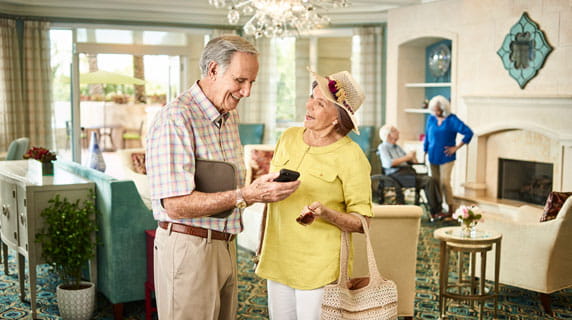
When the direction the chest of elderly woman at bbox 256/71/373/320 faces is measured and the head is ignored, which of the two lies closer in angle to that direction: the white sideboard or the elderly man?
the elderly man

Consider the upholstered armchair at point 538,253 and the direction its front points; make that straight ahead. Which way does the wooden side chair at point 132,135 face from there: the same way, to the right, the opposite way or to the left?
to the left

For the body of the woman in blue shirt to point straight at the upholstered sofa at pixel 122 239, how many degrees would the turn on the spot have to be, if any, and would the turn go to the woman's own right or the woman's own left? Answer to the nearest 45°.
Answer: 0° — they already face it

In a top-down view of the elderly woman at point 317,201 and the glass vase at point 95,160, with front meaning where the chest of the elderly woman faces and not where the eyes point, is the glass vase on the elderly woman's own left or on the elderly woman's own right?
on the elderly woman's own right

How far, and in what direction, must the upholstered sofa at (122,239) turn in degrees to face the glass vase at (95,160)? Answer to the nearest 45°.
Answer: approximately 45° to its left
